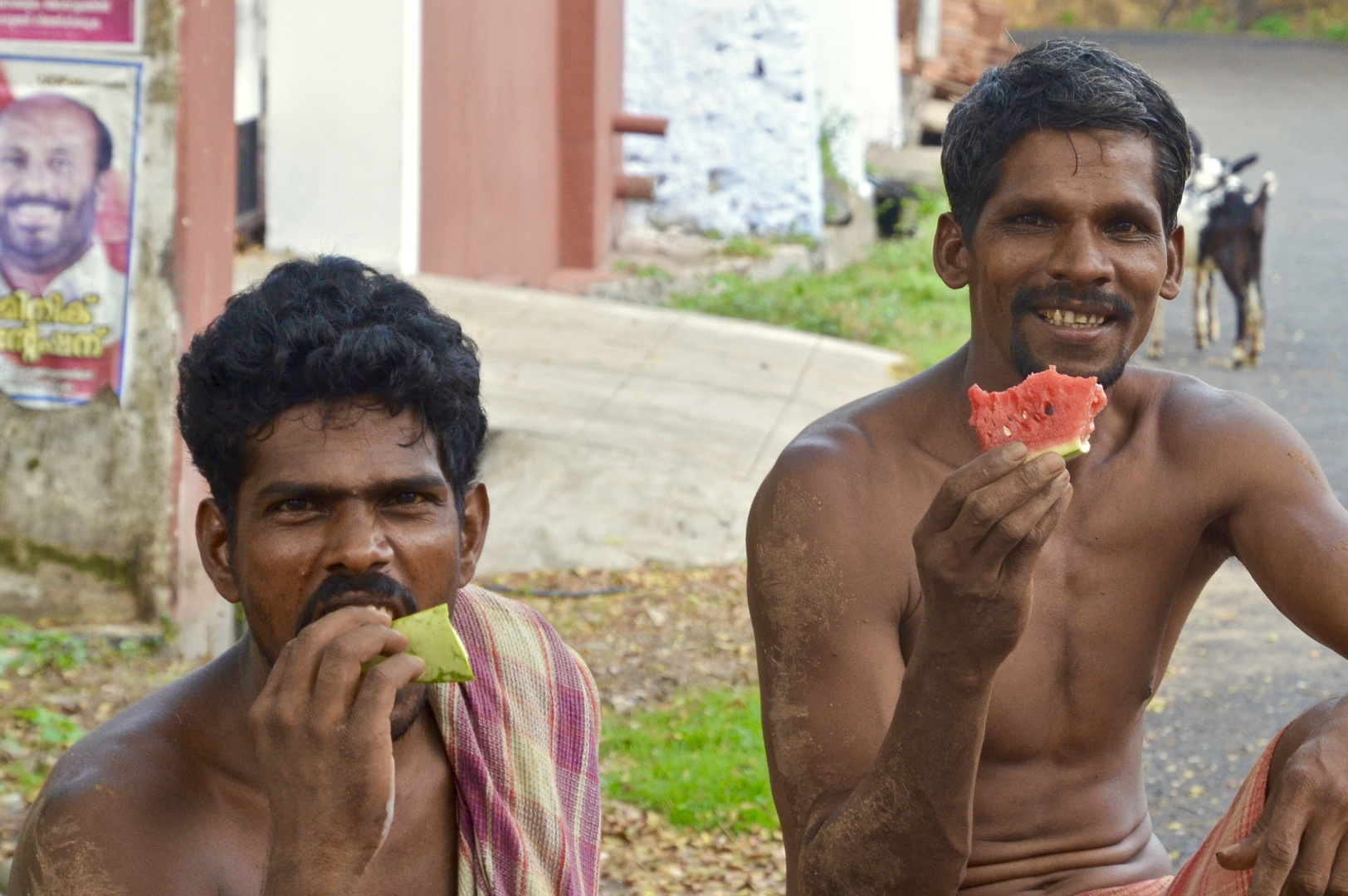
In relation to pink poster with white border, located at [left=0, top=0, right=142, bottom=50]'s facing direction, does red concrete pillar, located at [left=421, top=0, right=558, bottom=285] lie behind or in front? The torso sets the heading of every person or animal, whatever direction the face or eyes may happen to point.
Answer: behind

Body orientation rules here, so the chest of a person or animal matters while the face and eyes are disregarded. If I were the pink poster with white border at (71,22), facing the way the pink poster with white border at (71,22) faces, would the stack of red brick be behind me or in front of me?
behind

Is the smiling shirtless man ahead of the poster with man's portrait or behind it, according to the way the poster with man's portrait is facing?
ahead

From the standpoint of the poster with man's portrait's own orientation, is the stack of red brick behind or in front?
behind

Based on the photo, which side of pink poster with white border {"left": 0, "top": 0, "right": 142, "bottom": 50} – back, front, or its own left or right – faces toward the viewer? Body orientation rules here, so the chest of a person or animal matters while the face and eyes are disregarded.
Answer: front

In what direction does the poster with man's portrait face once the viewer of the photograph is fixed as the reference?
facing the viewer

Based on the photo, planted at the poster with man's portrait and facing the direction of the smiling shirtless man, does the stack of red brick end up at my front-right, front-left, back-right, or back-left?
back-left

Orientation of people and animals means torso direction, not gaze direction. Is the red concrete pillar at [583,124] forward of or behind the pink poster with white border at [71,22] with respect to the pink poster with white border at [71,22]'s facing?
behind

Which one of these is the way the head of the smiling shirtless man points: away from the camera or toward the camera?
toward the camera

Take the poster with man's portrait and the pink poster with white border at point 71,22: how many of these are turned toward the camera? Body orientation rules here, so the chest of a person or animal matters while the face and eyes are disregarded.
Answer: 2

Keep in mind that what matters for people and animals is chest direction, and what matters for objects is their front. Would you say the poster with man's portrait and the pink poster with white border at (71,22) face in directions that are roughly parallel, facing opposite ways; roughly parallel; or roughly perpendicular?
roughly parallel

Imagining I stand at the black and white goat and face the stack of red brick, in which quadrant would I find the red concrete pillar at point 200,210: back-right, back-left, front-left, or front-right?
back-left
